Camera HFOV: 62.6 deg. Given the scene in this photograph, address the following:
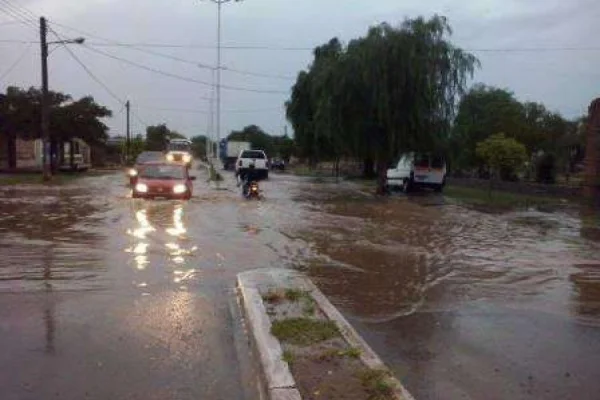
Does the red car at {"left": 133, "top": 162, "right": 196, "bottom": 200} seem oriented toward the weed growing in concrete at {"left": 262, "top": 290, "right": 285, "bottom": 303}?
yes

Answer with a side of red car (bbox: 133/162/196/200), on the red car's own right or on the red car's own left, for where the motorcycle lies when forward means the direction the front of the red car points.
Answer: on the red car's own left

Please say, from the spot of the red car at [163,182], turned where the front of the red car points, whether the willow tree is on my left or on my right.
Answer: on my left

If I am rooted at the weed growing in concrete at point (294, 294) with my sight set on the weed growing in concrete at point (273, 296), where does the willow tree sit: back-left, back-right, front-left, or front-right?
back-right

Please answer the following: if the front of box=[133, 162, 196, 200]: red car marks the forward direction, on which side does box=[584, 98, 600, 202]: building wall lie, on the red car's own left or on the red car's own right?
on the red car's own left

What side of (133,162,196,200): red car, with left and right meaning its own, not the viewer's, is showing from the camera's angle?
front

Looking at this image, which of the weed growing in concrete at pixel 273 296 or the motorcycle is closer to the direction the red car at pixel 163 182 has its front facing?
the weed growing in concrete

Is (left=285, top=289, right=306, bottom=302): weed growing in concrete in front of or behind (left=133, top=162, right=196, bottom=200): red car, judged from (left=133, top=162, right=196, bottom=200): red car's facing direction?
in front

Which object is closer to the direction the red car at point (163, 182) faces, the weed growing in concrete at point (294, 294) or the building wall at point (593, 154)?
the weed growing in concrete
